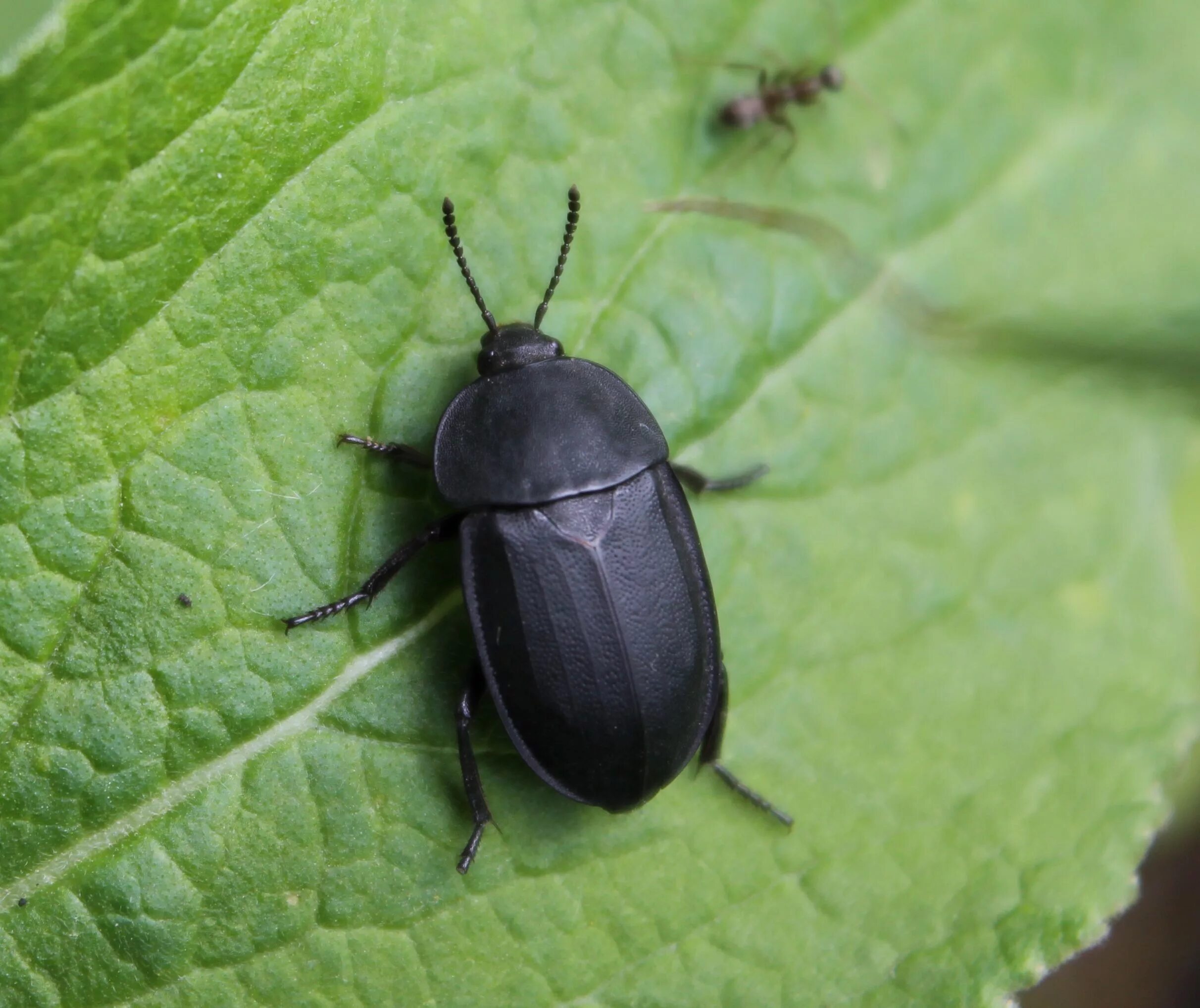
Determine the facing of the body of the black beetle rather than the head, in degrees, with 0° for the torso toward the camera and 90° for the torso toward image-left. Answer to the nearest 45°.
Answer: approximately 180°

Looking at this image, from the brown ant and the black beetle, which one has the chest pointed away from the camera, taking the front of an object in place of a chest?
the black beetle

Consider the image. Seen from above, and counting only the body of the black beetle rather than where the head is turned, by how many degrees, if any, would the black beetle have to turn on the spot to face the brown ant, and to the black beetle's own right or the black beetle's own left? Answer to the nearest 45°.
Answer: approximately 45° to the black beetle's own right

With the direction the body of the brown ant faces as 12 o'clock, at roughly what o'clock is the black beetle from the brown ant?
The black beetle is roughly at 4 o'clock from the brown ant.

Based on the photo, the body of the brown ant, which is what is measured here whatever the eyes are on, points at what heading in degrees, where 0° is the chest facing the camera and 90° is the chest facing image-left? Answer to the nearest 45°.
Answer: approximately 270°

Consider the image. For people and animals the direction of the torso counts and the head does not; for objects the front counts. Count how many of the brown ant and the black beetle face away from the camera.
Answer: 1

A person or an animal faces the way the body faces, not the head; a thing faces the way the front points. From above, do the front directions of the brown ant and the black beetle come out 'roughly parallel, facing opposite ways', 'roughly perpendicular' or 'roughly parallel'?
roughly perpendicular
